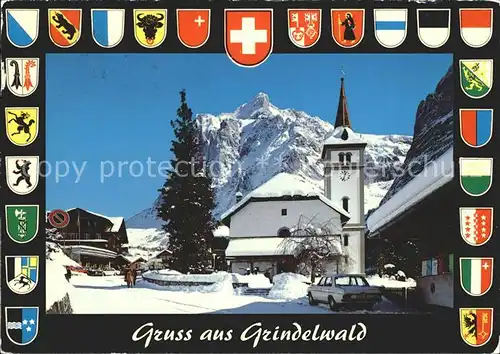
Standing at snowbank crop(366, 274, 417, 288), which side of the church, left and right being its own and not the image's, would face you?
left

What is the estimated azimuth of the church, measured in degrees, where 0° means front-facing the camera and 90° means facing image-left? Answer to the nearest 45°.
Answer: approximately 0°

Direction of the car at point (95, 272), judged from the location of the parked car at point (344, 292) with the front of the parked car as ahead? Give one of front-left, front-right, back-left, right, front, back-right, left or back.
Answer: front-left

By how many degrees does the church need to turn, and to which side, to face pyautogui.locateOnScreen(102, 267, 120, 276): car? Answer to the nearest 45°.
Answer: approximately 90° to its right

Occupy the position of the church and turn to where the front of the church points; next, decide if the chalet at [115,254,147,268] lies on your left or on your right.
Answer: on your right

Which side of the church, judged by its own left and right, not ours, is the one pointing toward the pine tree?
right

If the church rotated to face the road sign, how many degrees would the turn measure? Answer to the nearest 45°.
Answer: approximately 90° to its right

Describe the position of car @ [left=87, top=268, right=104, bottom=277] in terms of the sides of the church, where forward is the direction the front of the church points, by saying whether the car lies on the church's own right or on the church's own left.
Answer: on the church's own right
